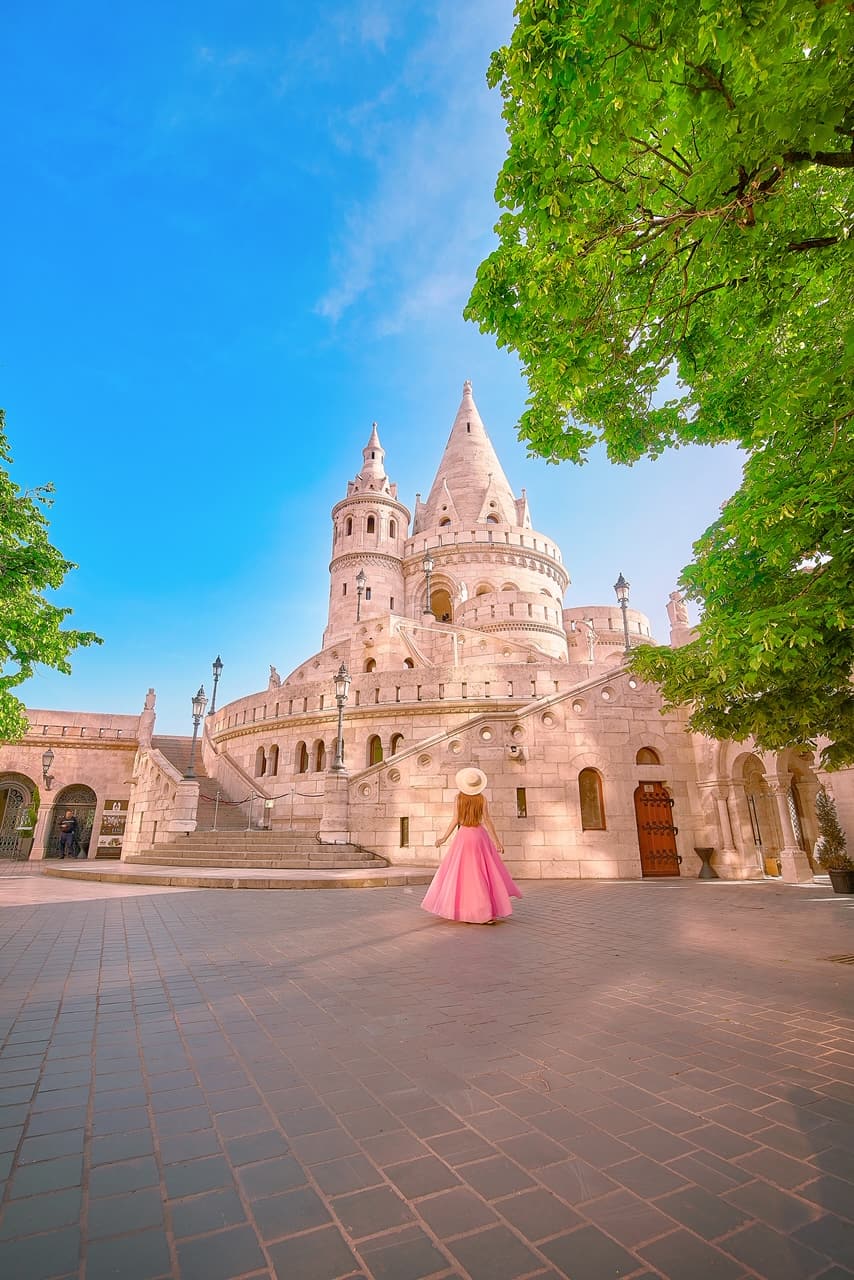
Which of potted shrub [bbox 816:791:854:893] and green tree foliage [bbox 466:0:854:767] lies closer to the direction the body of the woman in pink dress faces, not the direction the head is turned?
the potted shrub

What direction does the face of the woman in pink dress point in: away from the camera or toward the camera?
away from the camera

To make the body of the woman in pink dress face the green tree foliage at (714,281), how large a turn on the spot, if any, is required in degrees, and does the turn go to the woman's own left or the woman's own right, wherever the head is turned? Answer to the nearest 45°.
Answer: approximately 180°

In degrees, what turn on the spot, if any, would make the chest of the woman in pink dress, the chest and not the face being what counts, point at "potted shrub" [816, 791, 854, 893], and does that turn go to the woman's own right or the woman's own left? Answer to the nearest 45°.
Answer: approximately 45° to the woman's own right

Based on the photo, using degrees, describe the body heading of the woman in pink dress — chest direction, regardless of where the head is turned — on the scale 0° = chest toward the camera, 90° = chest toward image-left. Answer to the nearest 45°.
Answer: approximately 180°

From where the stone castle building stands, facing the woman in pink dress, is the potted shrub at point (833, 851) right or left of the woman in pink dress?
left
